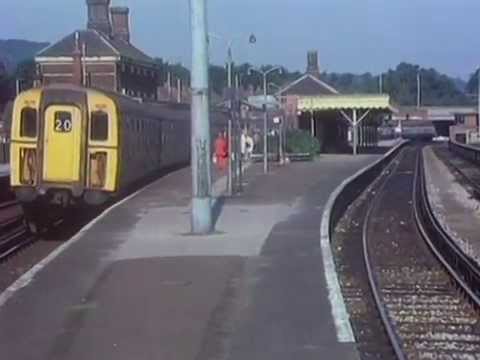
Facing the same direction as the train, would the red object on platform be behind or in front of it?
behind

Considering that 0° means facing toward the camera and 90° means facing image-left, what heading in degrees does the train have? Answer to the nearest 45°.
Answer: approximately 0°

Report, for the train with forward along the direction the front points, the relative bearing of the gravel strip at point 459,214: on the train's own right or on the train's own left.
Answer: on the train's own left

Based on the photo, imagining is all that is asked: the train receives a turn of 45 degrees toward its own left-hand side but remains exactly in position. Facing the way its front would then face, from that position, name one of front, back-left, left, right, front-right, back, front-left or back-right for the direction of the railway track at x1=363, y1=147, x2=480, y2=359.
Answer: front
